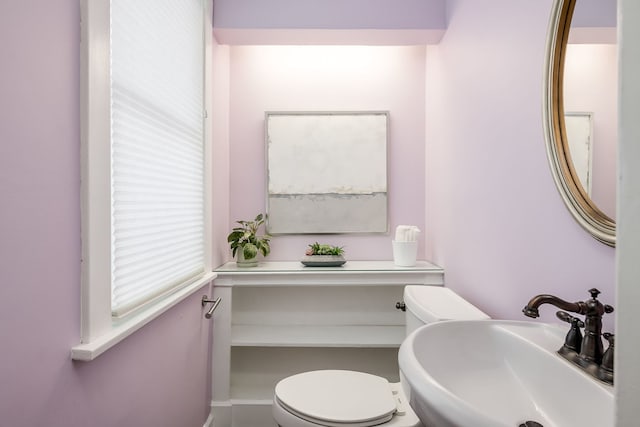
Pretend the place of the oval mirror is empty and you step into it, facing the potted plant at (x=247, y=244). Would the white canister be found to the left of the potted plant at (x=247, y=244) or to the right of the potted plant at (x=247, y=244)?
right

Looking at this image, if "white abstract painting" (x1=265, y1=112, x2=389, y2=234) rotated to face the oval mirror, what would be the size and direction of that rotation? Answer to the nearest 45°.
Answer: approximately 45° to its left

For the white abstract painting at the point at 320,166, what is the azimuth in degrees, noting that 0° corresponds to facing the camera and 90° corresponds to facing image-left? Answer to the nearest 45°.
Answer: approximately 0°
